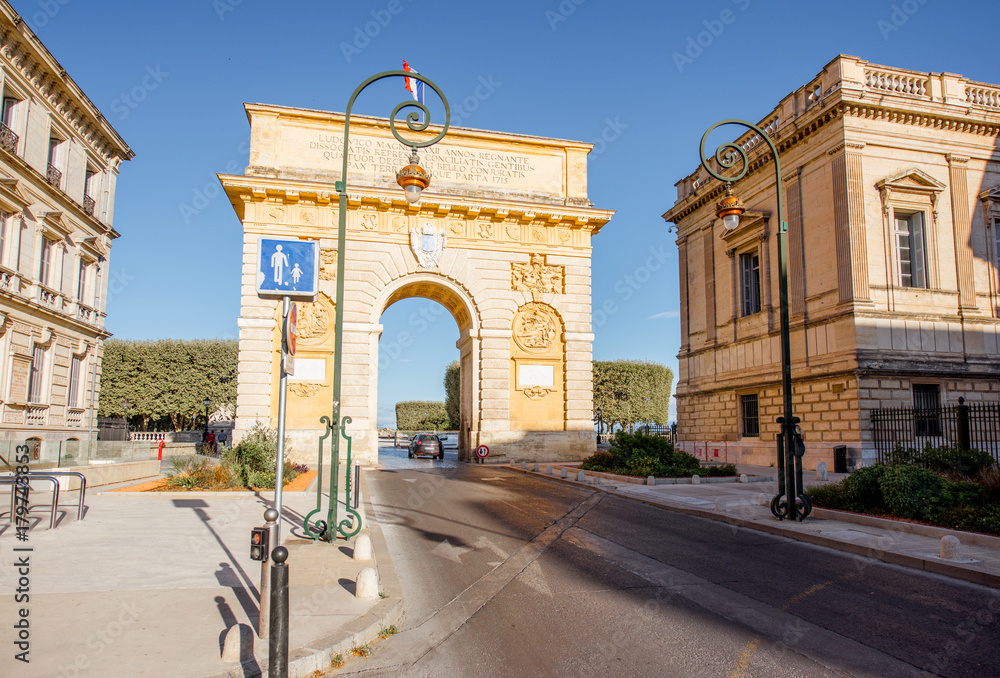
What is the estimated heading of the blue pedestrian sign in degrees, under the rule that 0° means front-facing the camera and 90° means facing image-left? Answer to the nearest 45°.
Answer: approximately 0°

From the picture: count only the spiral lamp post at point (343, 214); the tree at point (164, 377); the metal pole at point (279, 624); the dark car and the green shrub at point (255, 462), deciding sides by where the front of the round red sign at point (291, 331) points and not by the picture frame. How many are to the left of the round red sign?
4

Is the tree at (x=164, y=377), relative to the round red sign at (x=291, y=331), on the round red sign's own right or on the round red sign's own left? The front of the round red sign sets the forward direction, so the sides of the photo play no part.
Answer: on the round red sign's own left

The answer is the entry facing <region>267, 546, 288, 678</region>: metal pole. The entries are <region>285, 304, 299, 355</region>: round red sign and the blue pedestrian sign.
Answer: the blue pedestrian sign

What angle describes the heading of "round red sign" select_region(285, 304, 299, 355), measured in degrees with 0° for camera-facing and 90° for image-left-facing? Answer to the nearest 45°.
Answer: approximately 270°

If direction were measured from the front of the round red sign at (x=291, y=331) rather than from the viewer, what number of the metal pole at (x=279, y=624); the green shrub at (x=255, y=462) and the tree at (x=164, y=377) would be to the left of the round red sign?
2

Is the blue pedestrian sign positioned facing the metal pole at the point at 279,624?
yes

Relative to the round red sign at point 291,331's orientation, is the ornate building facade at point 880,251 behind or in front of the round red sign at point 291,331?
in front

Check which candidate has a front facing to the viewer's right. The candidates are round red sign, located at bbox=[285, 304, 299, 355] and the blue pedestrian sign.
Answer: the round red sign

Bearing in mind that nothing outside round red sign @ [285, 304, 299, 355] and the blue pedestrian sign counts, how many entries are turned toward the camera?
1

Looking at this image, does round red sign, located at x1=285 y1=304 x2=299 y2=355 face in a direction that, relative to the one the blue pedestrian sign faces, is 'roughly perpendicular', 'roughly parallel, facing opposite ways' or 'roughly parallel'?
roughly perpendicular

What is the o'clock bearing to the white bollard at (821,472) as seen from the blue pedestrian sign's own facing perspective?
The white bollard is roughly at 8 o'clock from the blue pedestrian sign.

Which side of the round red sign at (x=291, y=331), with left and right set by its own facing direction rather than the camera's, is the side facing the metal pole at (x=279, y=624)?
right
